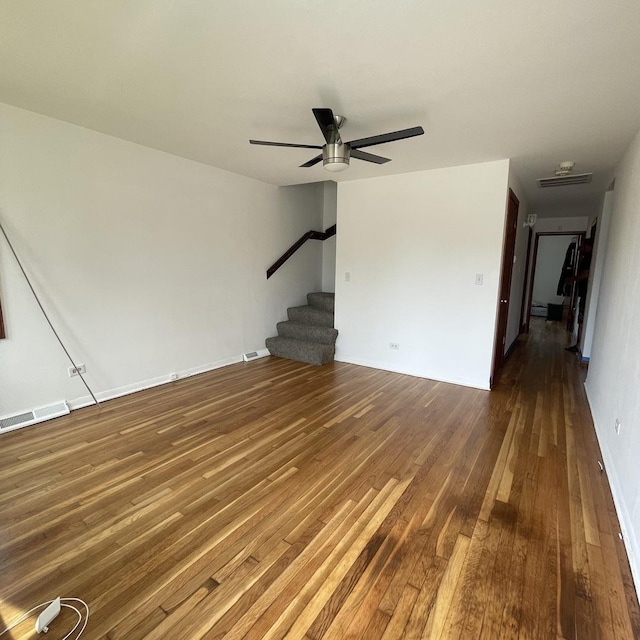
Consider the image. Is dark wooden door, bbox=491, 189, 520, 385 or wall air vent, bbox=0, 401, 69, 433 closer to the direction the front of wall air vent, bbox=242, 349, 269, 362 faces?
the dark wooden door

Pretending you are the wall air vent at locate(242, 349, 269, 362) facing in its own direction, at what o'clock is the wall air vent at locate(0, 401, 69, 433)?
the wall air vent at locate(0, 401, 69, 433) is roughly at 3 o'clock from the wall air vent at locate(242, 349, 269, 362).

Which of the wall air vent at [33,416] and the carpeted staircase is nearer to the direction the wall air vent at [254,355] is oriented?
the carpeted staircase

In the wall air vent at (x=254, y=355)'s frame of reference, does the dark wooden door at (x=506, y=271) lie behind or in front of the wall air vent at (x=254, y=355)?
in front

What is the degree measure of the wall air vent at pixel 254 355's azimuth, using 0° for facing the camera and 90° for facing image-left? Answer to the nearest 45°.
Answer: approximately 315°

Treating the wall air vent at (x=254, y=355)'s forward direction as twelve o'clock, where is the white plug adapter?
The white plug adapter is roughly at 2 o'clock from the wall air vent.

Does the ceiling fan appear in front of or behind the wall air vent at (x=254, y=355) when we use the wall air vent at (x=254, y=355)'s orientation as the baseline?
in front

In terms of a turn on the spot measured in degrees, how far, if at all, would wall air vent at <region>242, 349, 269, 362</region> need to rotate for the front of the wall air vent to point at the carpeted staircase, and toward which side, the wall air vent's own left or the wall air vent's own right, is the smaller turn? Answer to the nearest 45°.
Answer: approximately 45° to the wall air vent's own left

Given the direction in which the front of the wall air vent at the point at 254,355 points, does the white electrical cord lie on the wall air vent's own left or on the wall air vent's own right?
on the wall air vent's own right

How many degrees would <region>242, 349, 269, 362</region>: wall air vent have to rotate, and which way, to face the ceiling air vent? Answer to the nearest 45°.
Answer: approximately 45° to its left
